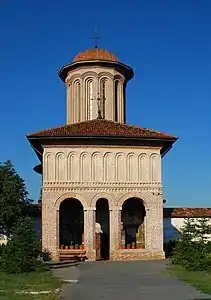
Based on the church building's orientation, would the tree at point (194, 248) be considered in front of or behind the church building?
in front

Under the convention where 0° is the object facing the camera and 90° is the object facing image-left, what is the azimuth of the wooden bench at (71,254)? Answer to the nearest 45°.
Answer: approximately 0°

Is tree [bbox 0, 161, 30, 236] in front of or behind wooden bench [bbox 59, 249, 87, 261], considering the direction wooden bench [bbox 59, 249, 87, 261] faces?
behind

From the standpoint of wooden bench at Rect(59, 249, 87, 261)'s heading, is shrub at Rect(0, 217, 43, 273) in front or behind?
in front

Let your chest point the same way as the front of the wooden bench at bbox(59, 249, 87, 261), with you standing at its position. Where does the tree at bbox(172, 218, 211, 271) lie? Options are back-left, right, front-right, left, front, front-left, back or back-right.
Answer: front-left

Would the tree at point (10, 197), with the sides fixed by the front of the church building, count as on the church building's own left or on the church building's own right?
on the church building's own right
